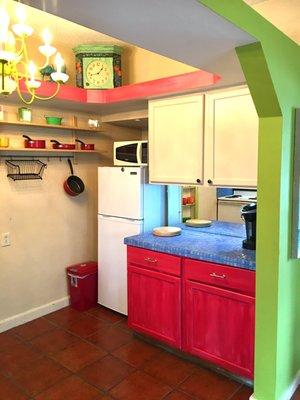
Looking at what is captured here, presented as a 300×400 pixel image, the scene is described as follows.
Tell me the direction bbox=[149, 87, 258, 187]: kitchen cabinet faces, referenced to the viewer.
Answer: facing the viewer and to the left of the viewer

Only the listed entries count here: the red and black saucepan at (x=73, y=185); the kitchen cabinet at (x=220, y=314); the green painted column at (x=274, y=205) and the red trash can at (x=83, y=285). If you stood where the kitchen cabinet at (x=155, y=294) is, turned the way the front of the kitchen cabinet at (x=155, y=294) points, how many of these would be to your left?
2

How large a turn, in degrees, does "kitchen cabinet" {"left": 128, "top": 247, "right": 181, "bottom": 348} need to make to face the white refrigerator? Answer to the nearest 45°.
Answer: approximately 90° to its right

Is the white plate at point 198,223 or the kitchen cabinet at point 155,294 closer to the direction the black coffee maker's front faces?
the kitchen cabinet

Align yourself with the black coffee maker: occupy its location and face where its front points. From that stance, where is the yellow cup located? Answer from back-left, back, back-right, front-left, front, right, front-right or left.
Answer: front-right

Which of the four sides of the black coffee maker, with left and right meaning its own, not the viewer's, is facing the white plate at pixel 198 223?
right

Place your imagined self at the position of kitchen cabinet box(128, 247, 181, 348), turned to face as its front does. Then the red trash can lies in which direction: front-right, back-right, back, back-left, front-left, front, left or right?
right

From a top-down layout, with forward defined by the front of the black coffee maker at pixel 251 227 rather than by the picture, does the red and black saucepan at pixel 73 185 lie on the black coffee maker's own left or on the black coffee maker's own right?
on the black coffee maker's own right
